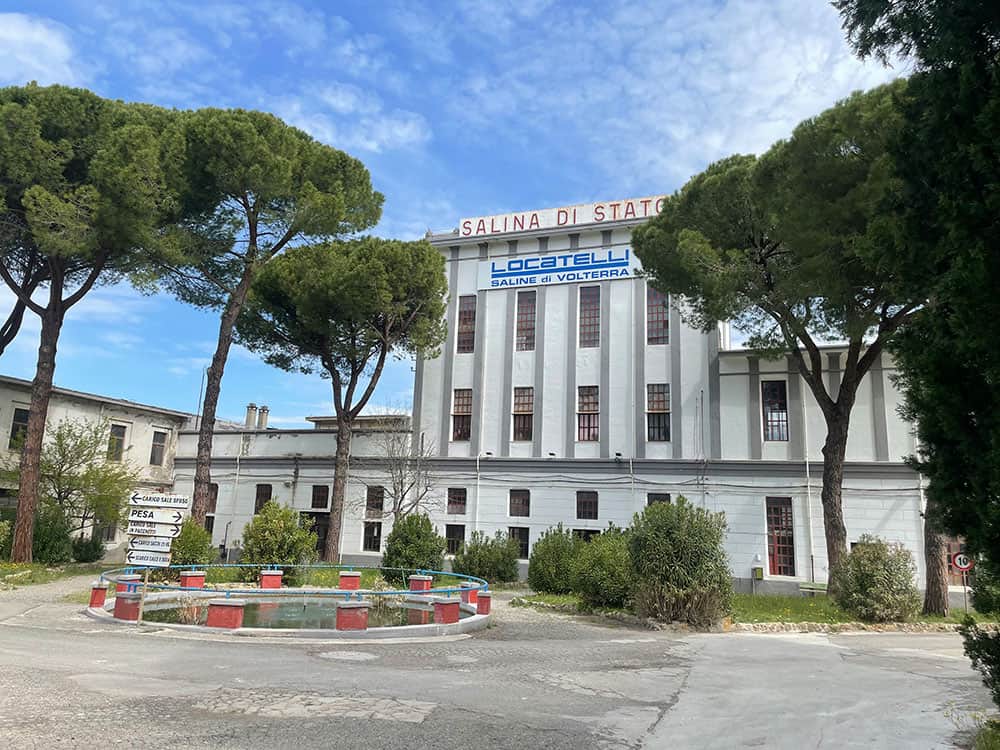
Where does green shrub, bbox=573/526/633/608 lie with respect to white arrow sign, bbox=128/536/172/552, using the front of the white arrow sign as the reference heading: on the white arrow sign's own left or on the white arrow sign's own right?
on the white arrow sign's own left

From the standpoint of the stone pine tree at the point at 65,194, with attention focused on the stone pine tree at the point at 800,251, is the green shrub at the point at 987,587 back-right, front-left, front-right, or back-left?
front-right

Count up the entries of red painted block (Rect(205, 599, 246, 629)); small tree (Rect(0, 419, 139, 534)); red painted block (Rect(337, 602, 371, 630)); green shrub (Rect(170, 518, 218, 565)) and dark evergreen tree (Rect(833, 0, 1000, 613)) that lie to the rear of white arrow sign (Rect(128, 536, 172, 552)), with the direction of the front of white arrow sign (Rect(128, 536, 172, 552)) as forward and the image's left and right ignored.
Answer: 2

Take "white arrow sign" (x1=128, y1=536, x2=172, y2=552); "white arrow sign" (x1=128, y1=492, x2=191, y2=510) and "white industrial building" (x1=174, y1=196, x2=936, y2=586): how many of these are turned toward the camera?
3

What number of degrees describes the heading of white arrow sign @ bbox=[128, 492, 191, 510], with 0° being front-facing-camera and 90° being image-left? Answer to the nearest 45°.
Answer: approximately 0°

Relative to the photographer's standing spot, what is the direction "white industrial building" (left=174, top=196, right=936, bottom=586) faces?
facing the viewer

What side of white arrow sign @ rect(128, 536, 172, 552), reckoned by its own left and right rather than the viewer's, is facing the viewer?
front

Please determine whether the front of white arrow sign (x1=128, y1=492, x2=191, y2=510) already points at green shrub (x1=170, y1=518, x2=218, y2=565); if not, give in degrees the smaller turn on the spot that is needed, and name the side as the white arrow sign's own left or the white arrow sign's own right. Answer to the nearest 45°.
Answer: approximately 180°

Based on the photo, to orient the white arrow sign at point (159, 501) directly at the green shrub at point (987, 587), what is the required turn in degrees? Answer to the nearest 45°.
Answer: approximately 45° to its left

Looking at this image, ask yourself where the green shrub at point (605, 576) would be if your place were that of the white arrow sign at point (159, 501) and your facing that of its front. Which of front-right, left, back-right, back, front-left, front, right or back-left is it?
left

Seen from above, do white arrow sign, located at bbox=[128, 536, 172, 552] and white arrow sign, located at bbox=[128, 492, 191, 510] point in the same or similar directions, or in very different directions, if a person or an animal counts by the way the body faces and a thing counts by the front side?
same or similar directions

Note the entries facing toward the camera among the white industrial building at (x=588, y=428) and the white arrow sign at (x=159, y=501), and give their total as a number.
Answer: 2
